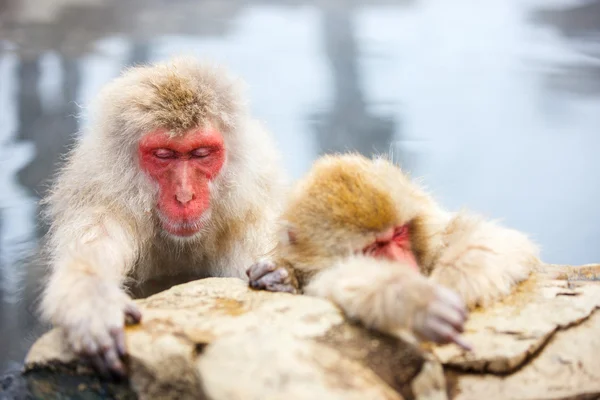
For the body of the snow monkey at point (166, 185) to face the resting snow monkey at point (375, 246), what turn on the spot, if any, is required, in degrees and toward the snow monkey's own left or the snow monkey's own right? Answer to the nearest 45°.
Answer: approximately 45° to the snow monkey's own left

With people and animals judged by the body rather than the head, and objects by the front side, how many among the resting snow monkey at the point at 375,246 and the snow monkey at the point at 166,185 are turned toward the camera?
2

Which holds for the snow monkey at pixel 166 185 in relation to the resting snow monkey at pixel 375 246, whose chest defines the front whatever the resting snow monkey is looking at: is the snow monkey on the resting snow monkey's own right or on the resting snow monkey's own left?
on the resting snow monkey's own right

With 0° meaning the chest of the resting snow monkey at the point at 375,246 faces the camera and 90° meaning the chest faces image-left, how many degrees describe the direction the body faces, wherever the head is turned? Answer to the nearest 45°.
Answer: approximately 0°
